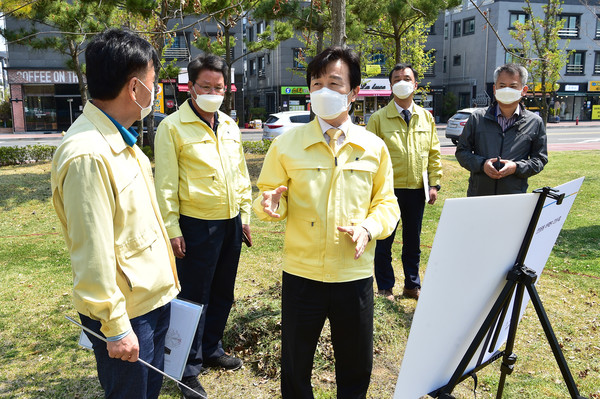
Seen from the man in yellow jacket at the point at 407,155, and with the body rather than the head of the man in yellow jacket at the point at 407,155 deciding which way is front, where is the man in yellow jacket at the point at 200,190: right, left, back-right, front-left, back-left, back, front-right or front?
front-right

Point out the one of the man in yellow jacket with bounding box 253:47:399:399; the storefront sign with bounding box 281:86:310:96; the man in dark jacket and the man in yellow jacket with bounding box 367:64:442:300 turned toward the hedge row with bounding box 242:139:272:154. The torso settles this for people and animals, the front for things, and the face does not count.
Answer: the storefront sign

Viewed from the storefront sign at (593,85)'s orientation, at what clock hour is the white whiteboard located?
The white whiteboard is roughly at 12 o'clock from the storefront sign.

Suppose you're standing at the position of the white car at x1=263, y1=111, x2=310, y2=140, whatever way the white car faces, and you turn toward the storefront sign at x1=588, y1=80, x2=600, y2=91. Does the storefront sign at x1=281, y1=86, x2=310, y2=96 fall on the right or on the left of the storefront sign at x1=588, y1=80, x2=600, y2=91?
left

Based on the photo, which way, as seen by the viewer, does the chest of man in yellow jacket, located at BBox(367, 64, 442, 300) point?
toward the camera

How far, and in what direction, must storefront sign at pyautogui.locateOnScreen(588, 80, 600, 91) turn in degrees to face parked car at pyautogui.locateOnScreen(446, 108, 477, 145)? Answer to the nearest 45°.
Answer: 0° — it already faces it

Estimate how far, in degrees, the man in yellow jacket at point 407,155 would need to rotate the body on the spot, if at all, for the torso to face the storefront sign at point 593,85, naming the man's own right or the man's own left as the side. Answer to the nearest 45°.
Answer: approximately 180°

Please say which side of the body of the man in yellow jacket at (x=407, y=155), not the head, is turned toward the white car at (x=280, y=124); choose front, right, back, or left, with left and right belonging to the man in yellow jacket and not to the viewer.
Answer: back

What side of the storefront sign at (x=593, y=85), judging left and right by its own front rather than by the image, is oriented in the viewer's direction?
front

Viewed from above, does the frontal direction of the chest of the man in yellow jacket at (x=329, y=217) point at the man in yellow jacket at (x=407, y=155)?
no

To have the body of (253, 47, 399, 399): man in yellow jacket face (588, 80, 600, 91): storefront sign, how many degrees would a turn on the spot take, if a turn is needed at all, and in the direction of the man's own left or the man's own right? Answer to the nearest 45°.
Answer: approximately 135° to the man's own left

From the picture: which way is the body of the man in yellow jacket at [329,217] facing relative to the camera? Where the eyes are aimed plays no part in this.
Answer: toward the camera

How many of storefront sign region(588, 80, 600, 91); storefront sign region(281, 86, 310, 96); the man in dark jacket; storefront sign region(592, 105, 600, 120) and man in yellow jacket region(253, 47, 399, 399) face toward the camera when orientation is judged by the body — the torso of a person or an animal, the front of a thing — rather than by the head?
5

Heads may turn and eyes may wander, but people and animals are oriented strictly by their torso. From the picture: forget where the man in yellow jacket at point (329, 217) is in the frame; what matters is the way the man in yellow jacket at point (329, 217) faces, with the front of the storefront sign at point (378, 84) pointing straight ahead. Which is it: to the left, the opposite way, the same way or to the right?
the same way

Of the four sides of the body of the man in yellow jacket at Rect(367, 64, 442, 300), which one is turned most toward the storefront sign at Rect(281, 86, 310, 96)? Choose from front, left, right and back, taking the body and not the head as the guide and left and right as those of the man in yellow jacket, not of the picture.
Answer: back

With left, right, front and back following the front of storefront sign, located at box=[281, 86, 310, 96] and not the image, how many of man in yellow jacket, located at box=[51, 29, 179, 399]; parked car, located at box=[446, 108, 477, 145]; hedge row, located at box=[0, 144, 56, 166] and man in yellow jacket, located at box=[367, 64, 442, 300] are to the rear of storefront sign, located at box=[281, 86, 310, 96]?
0

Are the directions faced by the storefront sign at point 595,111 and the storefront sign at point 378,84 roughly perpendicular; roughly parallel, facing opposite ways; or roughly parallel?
roughly parallel

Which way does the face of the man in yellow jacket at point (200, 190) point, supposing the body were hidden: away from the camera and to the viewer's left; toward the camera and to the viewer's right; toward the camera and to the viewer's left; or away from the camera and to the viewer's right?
toward the camera and to the viewer's right

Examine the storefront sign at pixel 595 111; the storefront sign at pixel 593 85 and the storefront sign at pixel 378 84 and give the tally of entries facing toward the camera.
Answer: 3

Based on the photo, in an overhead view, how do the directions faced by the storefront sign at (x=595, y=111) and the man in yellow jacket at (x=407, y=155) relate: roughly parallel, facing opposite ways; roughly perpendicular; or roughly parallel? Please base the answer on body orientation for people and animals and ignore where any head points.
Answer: roughly parallel

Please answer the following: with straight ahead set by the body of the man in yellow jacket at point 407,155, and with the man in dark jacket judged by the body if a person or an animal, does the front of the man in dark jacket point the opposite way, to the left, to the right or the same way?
the same way
